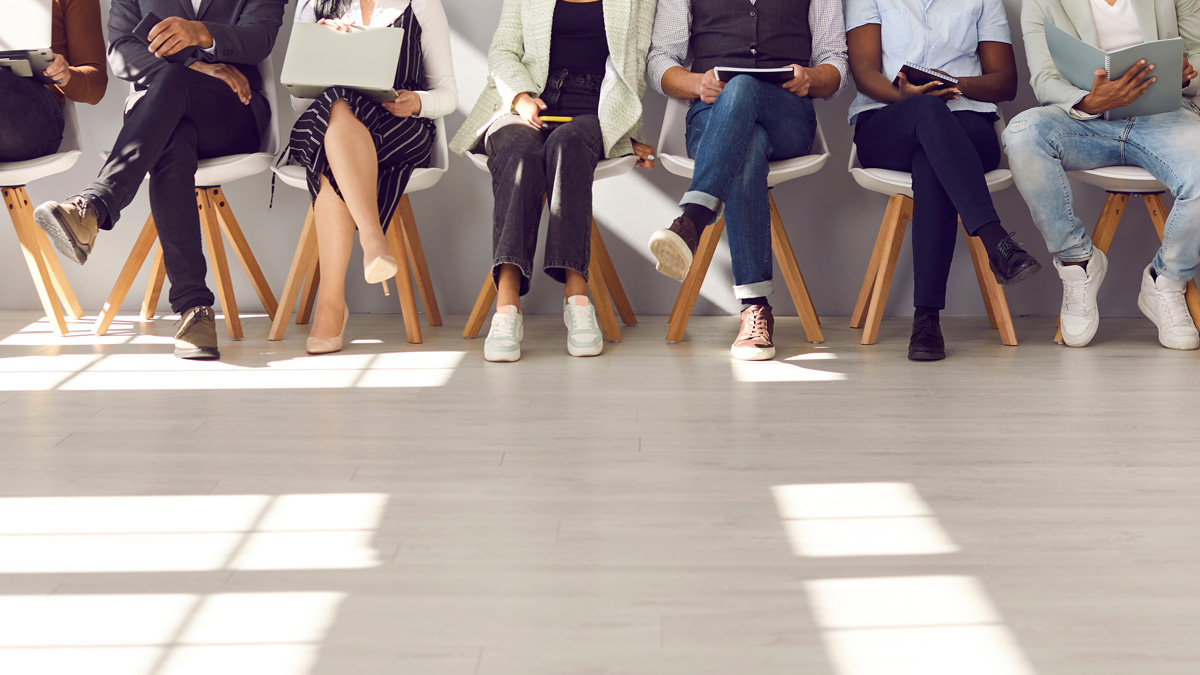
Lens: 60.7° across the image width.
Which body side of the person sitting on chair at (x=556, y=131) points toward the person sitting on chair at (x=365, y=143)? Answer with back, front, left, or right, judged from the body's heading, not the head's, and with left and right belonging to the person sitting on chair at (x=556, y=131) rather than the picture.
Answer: right

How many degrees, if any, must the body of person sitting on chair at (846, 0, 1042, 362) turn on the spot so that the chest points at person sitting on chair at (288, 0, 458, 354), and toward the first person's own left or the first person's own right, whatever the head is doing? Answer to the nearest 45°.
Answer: approximately 90° to the first person's own right

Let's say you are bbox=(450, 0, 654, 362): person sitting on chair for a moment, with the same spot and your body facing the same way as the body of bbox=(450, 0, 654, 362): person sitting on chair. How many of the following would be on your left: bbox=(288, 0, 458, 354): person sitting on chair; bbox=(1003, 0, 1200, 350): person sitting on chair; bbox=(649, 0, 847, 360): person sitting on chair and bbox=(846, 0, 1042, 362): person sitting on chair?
3

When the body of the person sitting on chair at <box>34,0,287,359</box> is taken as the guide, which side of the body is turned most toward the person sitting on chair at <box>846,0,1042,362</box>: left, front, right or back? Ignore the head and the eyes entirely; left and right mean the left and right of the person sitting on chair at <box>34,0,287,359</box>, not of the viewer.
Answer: left

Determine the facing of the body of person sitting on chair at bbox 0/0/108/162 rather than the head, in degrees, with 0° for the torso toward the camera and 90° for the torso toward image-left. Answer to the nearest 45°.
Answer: approximately 45°

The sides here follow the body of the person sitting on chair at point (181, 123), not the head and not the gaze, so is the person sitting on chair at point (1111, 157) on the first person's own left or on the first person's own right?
on the first person's own left

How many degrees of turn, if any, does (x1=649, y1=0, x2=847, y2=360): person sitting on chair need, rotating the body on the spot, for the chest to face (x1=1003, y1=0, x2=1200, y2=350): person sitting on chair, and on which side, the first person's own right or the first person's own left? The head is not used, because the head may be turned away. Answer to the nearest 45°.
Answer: approximately 90° to the first person's own left

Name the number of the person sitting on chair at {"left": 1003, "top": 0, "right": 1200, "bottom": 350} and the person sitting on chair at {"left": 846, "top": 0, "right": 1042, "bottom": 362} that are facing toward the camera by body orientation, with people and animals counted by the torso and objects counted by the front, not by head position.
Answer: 2
